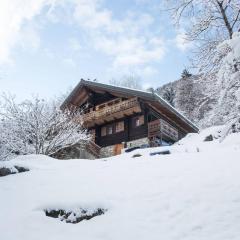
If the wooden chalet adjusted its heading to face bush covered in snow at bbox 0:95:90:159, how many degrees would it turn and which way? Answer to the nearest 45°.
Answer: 0° — it already faces it

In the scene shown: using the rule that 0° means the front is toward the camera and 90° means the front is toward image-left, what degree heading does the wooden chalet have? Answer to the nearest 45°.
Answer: approximately 45°
